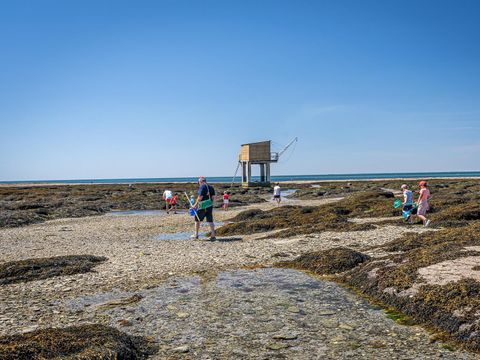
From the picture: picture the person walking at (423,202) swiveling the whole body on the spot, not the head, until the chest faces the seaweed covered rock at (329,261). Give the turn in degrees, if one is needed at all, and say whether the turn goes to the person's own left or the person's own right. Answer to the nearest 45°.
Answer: approximately 90° to the person's own left

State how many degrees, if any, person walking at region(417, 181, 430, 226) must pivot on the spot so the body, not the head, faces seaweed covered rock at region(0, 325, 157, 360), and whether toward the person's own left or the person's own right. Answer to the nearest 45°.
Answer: approximately 90° to the person's own left

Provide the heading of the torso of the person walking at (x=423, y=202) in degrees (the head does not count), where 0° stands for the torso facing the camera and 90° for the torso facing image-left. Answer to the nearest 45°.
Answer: approximately 90°
